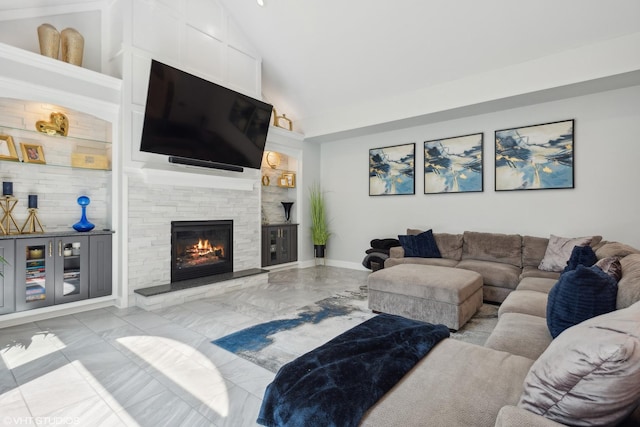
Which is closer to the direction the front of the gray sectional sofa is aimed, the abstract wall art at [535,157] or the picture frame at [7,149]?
the picture frame

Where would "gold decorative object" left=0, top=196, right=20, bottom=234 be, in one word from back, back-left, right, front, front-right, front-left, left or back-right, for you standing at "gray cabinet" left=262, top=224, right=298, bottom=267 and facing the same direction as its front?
right

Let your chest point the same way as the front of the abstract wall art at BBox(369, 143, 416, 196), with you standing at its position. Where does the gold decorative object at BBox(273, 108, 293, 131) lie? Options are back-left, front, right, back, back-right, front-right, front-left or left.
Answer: front-right

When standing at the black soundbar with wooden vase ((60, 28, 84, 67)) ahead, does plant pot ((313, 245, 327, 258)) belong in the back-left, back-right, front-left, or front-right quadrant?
back-right

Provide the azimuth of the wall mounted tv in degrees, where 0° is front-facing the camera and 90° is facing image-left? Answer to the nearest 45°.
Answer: approximately 315°

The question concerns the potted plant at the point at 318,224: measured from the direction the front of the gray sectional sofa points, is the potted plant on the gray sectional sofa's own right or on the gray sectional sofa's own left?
on the gray sectional sofa's own right

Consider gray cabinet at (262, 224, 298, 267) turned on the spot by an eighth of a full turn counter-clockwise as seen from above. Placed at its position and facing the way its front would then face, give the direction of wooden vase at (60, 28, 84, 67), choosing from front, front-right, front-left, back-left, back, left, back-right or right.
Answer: back-right

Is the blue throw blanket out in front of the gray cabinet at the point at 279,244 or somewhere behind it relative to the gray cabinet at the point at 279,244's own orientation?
in front

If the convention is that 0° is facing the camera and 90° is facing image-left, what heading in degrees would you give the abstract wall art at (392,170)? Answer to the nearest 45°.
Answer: approximately 45°

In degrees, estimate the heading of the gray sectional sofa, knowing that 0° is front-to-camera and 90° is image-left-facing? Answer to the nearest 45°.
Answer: approximately 90°

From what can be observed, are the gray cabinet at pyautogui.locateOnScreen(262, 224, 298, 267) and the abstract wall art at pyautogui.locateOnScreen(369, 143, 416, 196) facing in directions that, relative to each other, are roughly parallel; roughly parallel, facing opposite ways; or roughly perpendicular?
roughly perpendicular

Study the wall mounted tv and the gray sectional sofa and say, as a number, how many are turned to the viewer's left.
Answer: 1
